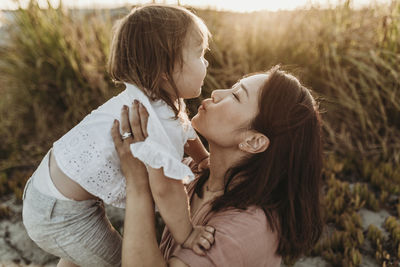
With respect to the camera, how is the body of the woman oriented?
to the viewer's left

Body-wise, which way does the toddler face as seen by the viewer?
to the viewer's right

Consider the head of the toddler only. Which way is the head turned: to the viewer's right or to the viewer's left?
to the viewer's right

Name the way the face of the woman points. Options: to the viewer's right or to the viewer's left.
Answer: to the viewer's left
